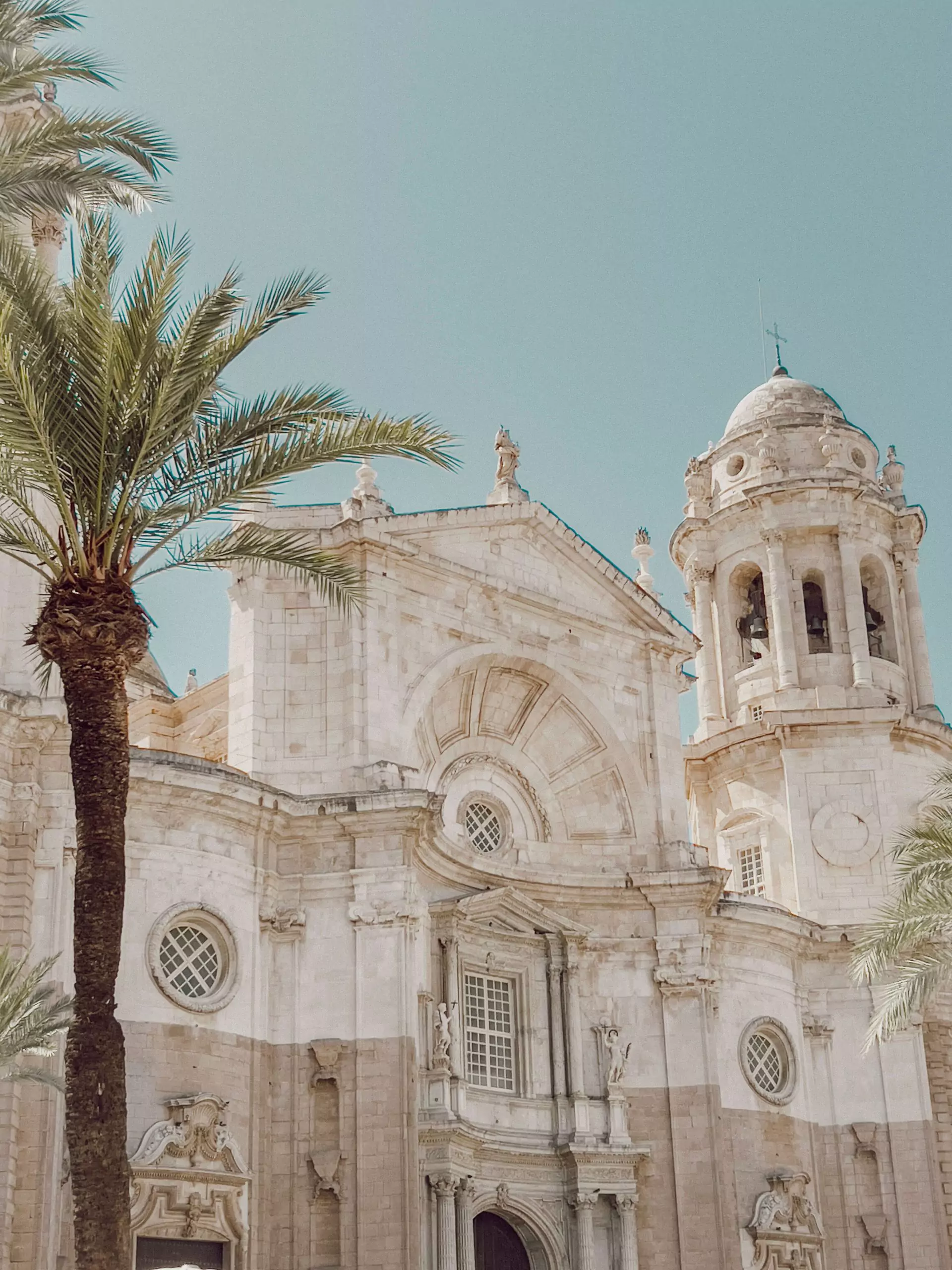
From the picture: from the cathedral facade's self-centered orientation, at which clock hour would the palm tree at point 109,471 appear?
The palm tree is roughly at 2 o'clock from the cathedral facade.

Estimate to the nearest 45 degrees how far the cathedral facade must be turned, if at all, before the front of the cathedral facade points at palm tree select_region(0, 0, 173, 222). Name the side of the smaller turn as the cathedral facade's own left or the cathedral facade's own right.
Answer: approximately 45° to the cathedral facade's own right

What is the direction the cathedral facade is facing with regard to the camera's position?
facing the viewer and to the right of the viewer

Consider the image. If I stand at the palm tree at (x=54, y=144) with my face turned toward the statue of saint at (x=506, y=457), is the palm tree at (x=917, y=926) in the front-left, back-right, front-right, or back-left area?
front-right
